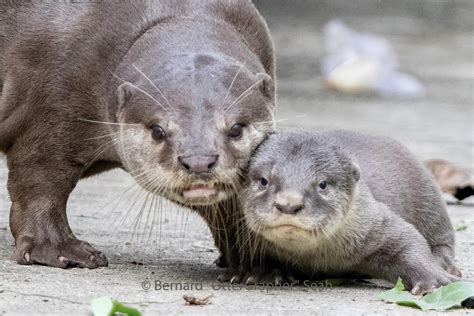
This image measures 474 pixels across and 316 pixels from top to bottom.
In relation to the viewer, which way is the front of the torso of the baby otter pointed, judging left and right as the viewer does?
facing the viewer and to the left of the viewer

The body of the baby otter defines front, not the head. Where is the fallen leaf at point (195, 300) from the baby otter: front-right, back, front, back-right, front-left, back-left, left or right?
front

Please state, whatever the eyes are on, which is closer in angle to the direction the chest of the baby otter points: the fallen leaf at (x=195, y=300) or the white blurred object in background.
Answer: the fallen leaf

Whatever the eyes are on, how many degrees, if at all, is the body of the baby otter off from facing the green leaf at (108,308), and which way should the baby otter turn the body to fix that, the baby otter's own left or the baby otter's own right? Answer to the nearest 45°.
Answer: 0° — it already faces it

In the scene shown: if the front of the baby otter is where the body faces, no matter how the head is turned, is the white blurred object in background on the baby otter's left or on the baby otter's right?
on the baby otter's right

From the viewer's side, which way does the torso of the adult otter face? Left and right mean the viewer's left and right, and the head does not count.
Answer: facing the viewer and to the right of the viewer

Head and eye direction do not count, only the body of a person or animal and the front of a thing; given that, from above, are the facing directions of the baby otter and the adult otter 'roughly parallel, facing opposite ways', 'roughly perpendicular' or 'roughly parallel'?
roughly perpendicular

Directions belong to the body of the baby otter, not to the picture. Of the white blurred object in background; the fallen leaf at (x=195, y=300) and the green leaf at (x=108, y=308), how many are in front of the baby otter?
2

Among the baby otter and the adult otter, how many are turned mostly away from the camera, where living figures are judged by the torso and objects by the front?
0

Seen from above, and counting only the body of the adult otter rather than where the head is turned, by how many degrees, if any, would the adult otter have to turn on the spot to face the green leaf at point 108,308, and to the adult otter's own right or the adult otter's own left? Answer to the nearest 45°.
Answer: approximately 45° to the adult otter's own right

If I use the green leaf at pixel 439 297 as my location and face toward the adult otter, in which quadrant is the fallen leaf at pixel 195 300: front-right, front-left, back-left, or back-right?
front-left

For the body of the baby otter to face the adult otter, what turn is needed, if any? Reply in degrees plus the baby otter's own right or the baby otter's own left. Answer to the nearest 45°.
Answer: approximately 45° to the baby otter's own right
